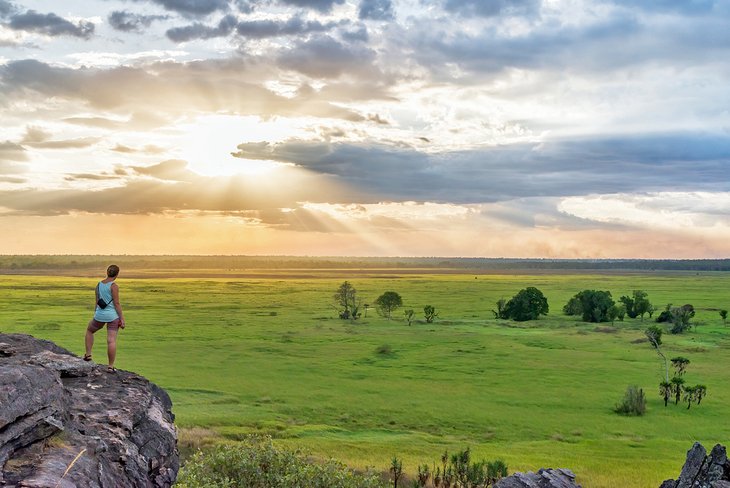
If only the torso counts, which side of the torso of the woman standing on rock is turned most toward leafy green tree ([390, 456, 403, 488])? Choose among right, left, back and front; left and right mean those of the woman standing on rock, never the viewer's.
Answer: right

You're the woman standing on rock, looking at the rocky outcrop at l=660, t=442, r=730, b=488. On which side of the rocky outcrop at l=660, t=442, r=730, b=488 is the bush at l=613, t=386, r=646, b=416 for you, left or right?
left

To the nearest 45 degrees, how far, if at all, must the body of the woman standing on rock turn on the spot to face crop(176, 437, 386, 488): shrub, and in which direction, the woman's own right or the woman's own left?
approximately 90° to the woman's own right

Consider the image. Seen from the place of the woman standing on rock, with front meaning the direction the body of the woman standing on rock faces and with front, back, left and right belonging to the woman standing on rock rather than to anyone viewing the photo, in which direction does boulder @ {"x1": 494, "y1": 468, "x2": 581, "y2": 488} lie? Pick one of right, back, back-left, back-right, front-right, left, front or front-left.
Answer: back-right
